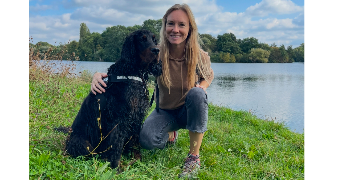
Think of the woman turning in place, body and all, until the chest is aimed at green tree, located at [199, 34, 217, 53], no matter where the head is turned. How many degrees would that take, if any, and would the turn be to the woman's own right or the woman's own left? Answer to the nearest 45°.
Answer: approximately 180°

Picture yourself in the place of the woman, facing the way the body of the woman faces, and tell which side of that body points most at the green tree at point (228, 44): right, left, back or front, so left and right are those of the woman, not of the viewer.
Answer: back

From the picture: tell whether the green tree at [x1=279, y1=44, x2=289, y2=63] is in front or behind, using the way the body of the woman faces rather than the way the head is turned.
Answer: behind

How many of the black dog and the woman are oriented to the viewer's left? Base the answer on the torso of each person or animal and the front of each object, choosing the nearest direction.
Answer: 0

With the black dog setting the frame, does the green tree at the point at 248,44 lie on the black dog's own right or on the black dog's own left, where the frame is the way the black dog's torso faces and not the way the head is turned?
on the black dog's own left
